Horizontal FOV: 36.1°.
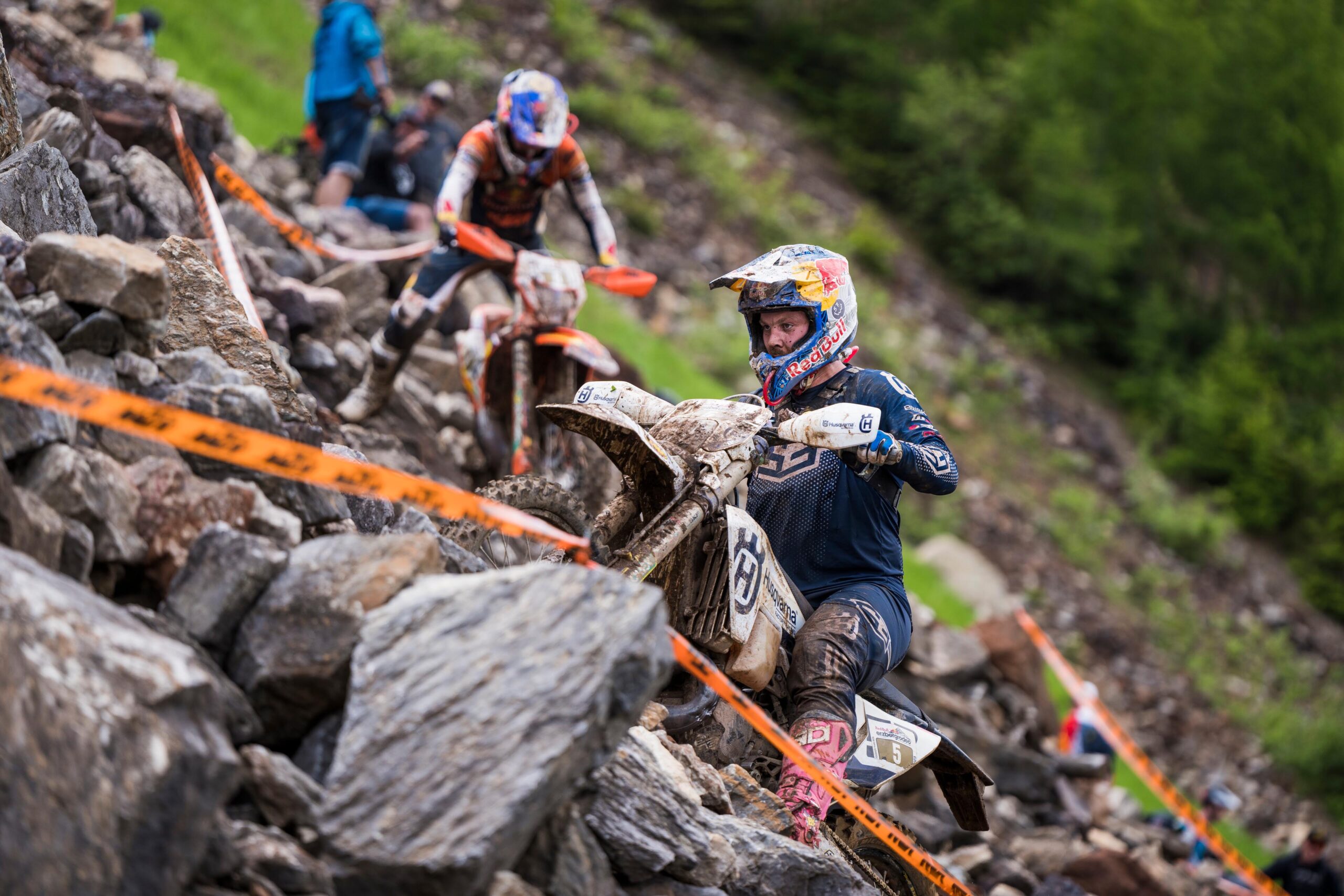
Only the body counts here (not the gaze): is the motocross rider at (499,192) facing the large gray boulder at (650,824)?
yes

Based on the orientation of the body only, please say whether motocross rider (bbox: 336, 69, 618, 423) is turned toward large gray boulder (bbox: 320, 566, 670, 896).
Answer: yes

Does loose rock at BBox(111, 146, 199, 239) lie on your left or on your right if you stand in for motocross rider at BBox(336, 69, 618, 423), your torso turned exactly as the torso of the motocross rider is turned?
on your right

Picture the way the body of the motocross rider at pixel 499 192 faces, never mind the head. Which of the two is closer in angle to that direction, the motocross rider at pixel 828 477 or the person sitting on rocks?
the motocross rider

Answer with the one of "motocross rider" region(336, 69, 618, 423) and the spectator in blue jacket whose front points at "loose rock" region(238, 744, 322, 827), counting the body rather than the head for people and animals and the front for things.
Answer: the motocross rider

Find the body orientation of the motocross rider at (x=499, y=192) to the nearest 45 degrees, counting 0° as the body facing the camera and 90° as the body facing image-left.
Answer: approximately 0°
